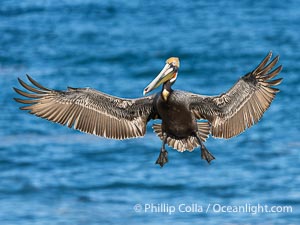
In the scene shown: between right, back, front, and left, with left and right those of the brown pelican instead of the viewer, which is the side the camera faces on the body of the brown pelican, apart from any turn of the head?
front
